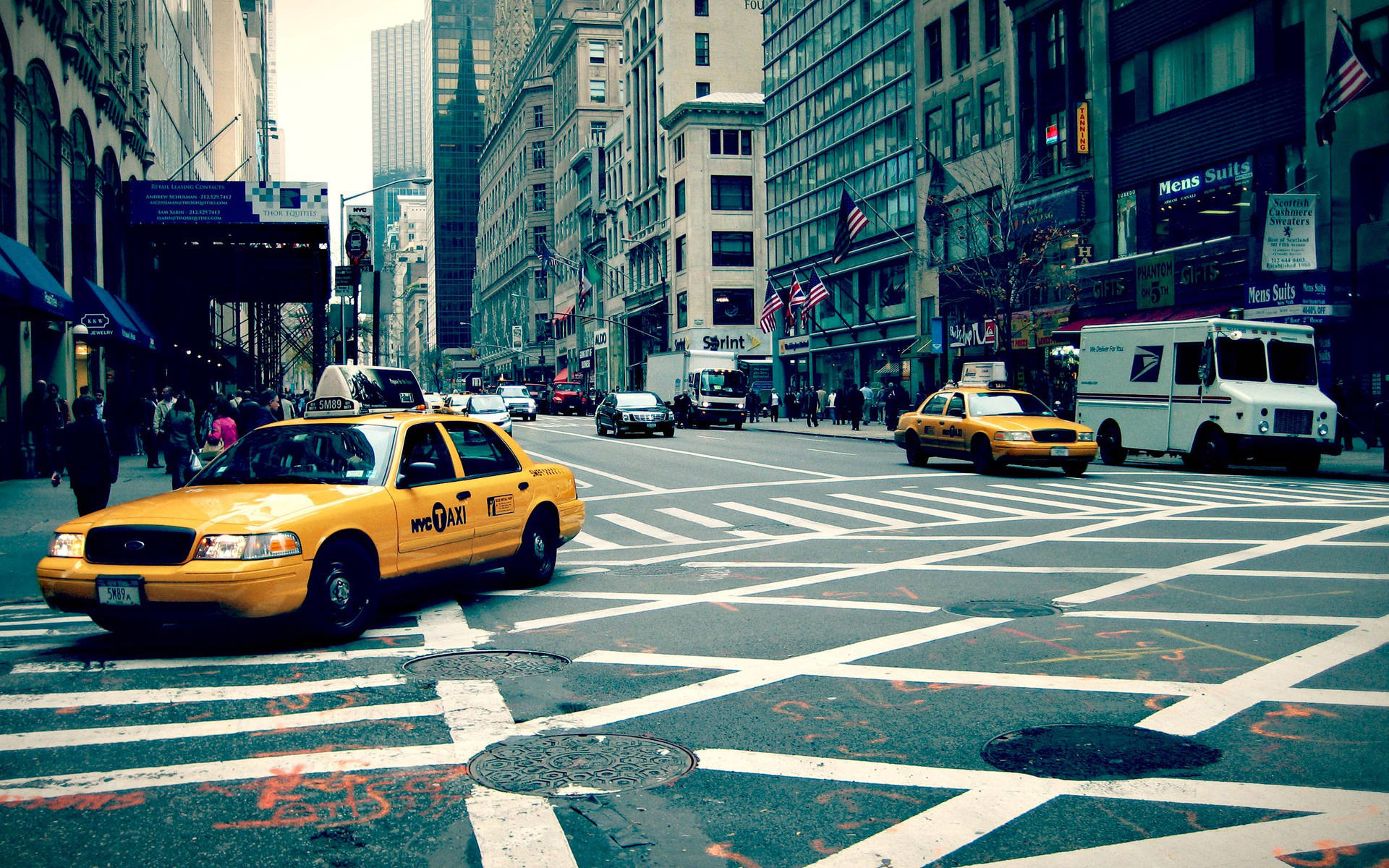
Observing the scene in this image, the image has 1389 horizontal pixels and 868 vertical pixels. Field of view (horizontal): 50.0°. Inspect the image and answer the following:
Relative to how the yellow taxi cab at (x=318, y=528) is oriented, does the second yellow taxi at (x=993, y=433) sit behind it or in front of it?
behind

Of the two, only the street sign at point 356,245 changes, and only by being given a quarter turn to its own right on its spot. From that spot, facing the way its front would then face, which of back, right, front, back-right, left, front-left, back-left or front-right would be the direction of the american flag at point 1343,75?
back-left

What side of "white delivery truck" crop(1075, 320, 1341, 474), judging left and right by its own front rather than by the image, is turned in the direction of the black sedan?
back

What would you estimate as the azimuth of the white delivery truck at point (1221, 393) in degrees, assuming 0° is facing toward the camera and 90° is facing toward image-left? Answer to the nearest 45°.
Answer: approximately 315°

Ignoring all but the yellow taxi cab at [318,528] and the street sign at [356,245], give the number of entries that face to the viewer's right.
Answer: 0

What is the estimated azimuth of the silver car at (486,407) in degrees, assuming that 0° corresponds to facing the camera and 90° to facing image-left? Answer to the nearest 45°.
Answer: approximately 315°

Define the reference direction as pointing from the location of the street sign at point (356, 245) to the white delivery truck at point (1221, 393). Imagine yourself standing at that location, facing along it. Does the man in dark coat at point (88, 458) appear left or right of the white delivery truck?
right

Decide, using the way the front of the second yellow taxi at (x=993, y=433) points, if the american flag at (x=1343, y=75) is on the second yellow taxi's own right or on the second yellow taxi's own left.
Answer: on the second yellow taxi's own left

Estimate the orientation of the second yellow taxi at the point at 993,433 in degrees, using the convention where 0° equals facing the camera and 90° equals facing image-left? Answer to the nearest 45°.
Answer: approximately 315°

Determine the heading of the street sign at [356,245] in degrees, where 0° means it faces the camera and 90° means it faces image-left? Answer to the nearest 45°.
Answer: approximately 0°

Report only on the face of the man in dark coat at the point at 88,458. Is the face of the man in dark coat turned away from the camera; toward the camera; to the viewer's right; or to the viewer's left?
away from the camera
